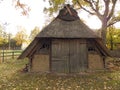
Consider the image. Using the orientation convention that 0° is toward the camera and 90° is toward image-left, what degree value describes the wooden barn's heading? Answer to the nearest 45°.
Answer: approximately 0°
